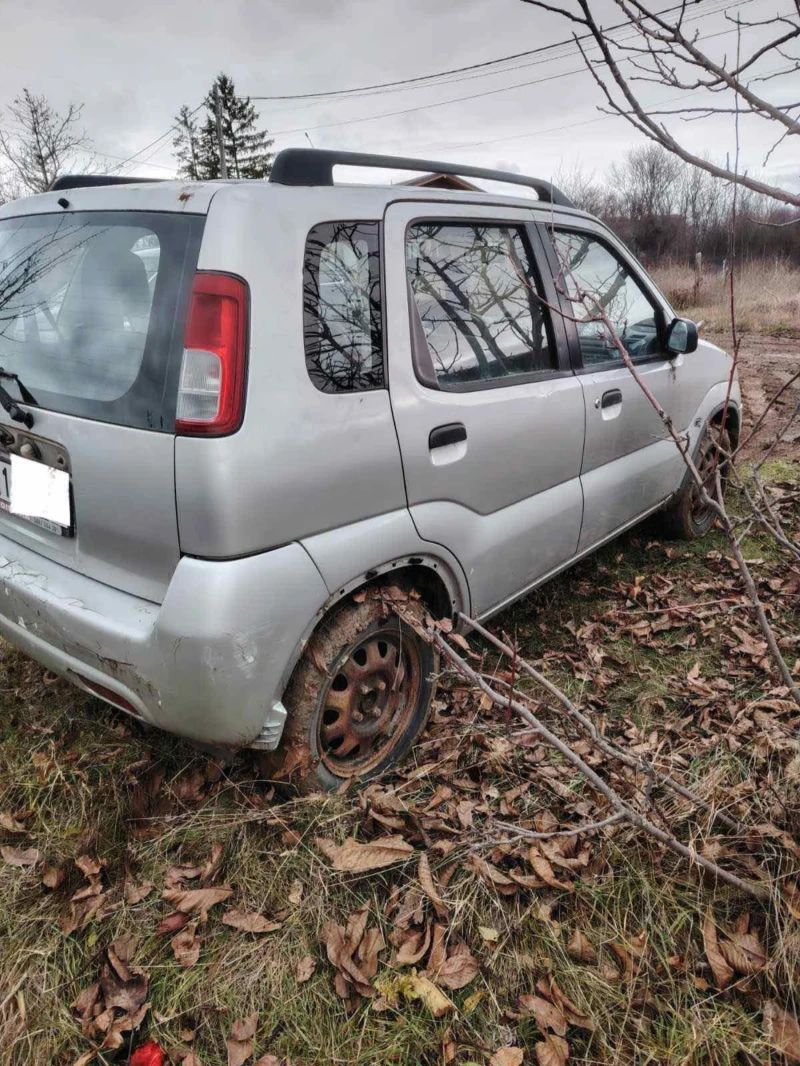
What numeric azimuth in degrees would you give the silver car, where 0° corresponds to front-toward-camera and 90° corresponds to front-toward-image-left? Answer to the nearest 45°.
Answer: approximately 225°

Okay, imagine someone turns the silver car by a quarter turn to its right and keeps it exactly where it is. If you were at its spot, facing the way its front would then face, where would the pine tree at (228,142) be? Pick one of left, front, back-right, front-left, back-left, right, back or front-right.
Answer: back-left

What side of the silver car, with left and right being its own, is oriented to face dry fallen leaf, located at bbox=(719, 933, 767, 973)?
right
